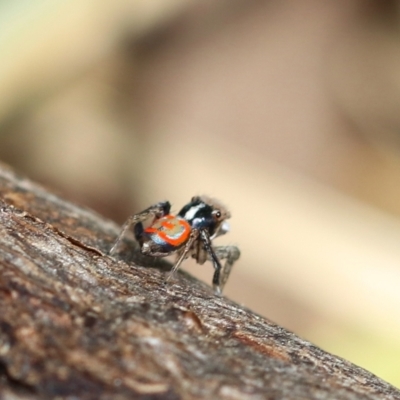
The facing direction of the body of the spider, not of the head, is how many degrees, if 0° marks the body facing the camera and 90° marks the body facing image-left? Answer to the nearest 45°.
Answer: approximately 270°
